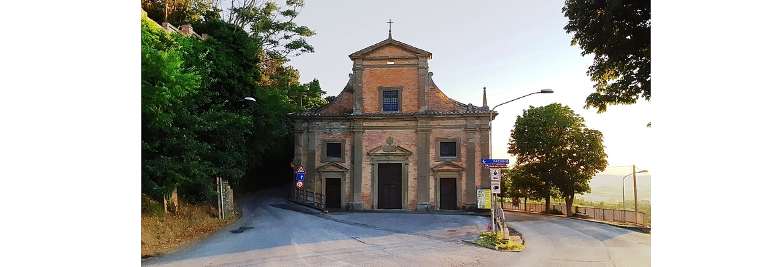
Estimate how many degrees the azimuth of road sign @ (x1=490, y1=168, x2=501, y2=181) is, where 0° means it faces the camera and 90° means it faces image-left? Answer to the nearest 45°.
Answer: approximately 0°

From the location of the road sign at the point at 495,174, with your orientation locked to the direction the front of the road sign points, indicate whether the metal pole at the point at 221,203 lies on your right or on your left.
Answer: on your right
